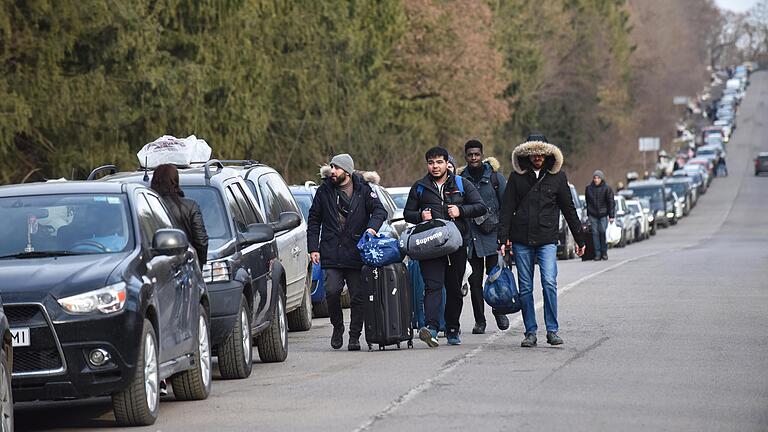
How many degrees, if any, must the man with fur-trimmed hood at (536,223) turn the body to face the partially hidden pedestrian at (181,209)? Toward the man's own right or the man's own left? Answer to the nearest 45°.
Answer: approximately 45° to the man's own right

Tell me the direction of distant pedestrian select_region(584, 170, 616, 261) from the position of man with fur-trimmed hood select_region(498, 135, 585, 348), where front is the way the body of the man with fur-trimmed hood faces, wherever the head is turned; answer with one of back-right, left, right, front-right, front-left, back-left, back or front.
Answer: back

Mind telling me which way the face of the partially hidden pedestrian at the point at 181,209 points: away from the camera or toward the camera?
away from the camera

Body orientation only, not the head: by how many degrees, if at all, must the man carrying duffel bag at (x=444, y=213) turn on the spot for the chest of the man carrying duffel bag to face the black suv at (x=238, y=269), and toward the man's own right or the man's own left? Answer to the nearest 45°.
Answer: approximately 45° to the man's own right

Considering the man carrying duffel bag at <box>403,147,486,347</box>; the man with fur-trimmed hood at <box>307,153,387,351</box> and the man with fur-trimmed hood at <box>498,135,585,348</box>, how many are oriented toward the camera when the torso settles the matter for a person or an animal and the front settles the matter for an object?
3

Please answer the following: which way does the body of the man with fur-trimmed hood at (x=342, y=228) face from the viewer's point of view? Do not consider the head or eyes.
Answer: toward the camera

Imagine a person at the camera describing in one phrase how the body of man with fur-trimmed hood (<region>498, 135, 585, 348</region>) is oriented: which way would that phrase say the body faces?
toward the camera
